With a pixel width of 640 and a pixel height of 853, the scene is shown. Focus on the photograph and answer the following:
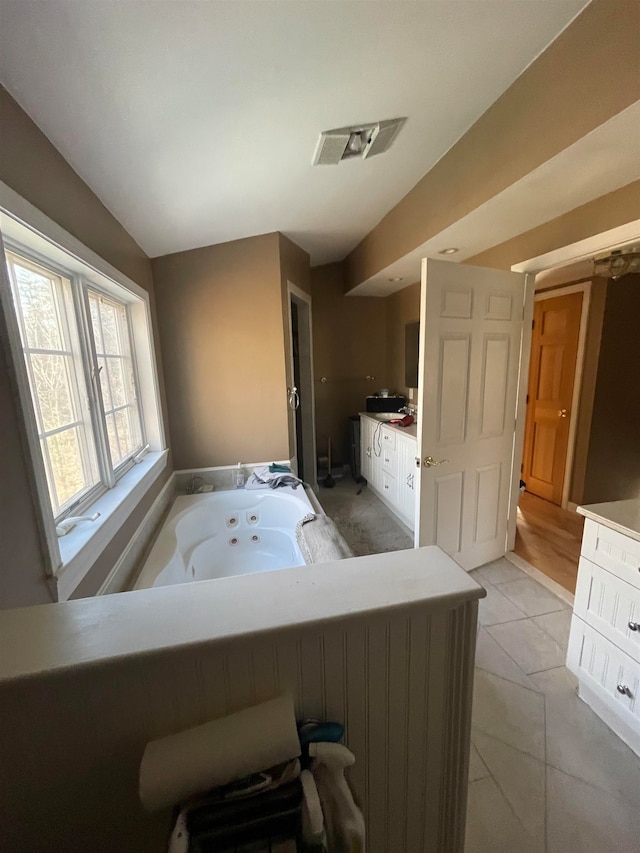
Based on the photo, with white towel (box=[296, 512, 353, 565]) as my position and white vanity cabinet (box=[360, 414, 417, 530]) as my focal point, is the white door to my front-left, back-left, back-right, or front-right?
front-right

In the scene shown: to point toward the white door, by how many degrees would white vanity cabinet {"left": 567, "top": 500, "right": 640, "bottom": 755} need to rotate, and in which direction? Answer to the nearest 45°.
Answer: approximately 90° to its right

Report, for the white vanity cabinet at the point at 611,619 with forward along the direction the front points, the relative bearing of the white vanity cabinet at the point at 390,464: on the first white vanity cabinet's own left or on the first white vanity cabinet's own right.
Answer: on the first white vanity cabinet's own right

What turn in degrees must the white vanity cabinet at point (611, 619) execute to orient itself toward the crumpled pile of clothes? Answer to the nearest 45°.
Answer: approximately 45° to its right

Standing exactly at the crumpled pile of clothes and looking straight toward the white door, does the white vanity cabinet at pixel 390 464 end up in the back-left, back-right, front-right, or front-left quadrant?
front-left

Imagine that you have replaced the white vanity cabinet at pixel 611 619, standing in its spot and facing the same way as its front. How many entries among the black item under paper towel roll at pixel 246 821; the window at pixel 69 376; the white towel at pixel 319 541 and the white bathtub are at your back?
0

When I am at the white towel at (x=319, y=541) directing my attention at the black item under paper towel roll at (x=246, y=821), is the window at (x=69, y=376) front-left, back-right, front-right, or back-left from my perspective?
front-right

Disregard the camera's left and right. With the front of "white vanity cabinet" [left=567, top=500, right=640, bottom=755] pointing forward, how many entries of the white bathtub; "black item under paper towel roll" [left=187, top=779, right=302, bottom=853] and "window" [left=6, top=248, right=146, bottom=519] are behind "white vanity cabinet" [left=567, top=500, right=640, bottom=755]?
0

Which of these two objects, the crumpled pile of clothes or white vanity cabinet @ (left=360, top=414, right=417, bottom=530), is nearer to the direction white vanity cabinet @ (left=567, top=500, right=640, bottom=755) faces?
the crumpled pile of clothes

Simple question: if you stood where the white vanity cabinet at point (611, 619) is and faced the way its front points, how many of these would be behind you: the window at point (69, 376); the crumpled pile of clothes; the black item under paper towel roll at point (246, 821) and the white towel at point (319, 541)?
0

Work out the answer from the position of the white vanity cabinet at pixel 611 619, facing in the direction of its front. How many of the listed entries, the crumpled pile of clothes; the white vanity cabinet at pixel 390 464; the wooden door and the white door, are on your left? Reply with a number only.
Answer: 0

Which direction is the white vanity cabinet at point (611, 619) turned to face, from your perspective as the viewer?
facing the viewer and to the left of the viewer

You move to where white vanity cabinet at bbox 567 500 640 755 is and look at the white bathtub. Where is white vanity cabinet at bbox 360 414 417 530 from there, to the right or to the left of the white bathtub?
right

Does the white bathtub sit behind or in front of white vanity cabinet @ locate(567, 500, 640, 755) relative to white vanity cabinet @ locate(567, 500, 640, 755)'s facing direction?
in front

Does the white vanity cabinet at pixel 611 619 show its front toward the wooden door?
no

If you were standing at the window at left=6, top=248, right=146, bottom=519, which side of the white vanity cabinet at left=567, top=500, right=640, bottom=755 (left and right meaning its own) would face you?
front
